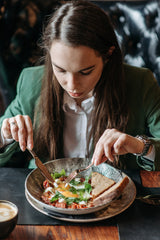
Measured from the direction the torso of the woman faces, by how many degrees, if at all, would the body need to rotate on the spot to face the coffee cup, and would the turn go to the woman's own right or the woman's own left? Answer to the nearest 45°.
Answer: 0° — they already face it

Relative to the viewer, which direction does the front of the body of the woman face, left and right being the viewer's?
facing the viewer

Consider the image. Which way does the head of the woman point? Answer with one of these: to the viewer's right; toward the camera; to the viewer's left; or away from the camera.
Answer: toward the camera

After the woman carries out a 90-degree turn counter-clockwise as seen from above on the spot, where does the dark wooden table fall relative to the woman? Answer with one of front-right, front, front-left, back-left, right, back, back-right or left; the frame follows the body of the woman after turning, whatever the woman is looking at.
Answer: right
